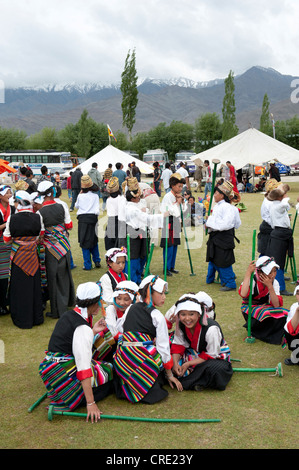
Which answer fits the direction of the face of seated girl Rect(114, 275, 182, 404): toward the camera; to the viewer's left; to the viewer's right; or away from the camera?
to the viewer's right

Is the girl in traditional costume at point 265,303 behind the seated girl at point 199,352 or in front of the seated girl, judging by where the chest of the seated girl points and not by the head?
behind

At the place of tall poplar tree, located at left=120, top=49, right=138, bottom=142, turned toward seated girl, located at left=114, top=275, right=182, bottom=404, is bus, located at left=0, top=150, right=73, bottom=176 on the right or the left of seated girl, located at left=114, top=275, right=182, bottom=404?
right

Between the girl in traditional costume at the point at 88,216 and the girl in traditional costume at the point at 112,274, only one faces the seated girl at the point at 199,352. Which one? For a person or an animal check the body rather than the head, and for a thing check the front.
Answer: the girl in traditional costume at the point at 112,274
